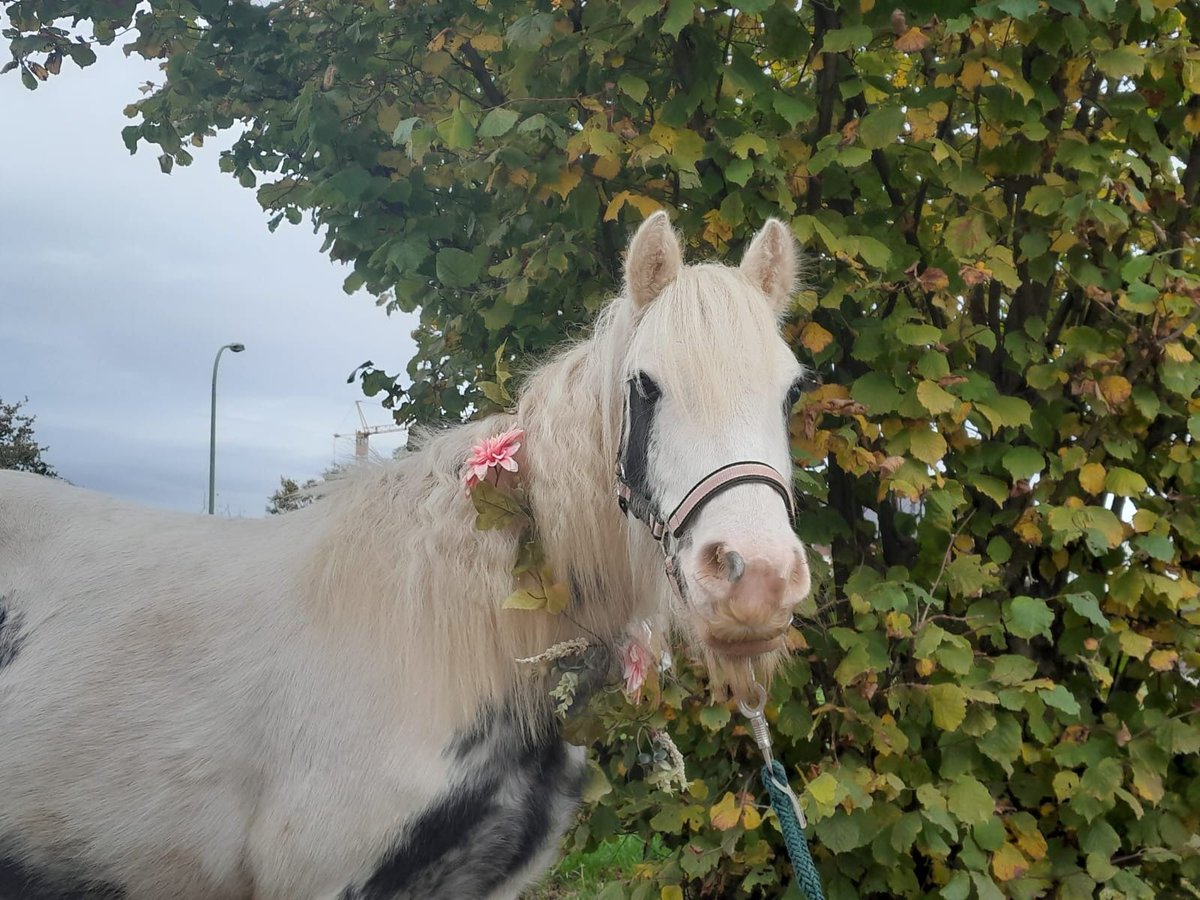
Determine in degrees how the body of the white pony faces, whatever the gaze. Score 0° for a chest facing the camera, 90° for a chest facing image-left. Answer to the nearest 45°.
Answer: approximately 270°
